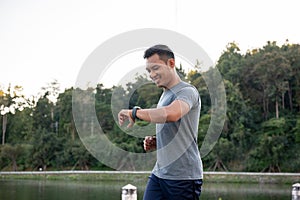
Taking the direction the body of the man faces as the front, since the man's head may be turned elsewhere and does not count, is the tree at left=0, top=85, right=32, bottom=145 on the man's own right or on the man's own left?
on the man's own right

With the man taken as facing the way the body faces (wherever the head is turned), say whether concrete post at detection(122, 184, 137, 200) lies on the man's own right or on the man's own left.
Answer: on the man's own right

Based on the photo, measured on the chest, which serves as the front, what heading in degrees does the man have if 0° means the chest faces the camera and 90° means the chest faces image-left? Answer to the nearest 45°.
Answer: approximately 45°
